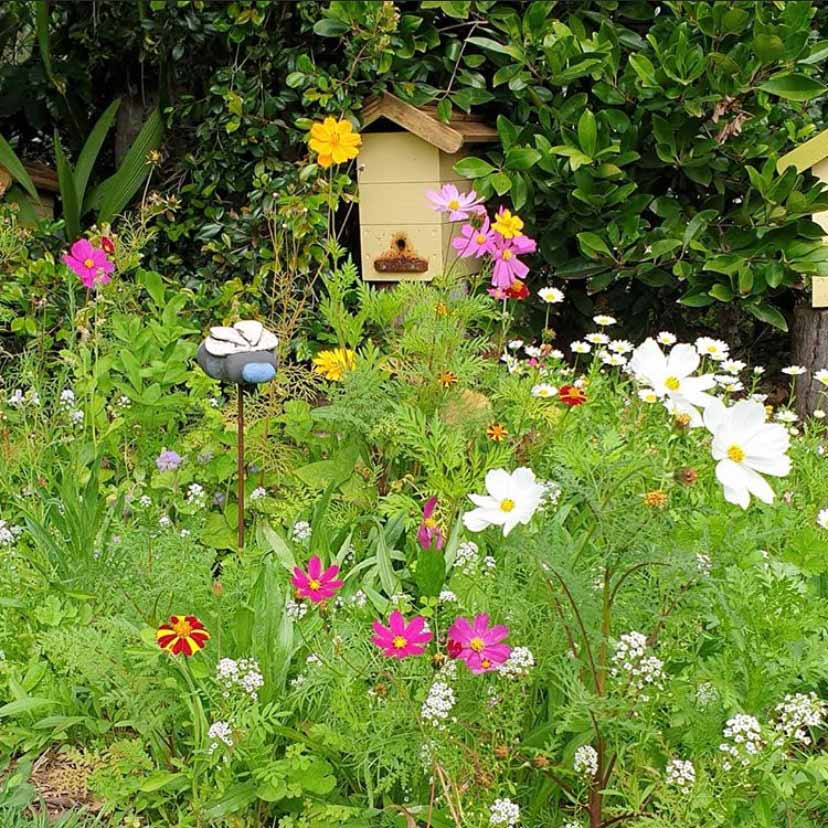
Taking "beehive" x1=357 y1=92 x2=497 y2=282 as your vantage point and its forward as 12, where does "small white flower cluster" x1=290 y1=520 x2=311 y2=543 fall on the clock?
The small white flower cluster is roughly at 12 o'clock from the beehive.

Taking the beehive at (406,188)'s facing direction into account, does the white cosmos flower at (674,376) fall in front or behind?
in front

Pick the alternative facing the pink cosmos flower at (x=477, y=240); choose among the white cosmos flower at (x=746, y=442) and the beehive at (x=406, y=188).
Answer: the beehive

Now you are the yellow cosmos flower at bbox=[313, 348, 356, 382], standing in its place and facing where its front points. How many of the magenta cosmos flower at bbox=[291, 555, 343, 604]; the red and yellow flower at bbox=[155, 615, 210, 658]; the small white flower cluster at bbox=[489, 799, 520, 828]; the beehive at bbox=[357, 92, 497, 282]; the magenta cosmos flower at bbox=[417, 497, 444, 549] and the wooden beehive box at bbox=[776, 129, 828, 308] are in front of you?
4

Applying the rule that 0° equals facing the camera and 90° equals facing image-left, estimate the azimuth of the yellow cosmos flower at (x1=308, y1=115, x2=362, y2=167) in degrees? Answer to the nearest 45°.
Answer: approximately 0°
